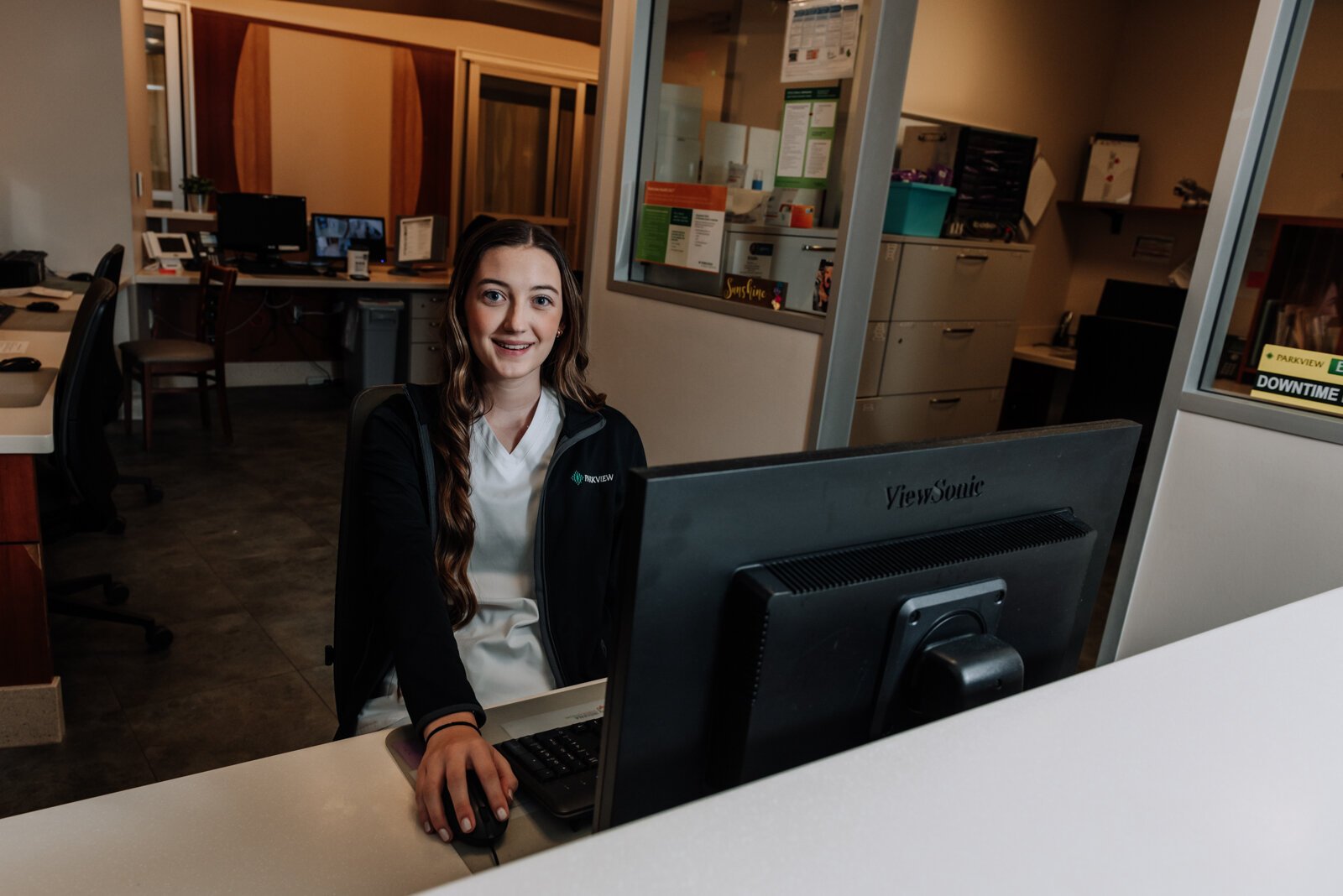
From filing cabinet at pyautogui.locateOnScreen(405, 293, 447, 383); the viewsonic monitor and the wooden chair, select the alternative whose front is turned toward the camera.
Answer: the filing cabinet

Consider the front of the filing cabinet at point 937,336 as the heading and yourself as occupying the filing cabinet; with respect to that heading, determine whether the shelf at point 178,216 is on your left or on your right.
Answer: on your right

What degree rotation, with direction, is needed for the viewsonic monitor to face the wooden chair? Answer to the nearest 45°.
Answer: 0° — it already faces it

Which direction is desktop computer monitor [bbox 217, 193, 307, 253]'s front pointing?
toward the camera

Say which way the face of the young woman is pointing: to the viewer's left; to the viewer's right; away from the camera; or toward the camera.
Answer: toward the camera

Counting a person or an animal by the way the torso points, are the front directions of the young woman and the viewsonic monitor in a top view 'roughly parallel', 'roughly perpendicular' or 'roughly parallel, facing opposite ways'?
roughly parallel, facing opposite ways

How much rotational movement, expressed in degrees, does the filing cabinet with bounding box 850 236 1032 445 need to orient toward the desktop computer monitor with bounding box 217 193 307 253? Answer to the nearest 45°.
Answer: approximately 90° to its right

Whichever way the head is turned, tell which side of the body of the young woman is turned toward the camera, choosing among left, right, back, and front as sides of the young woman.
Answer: front

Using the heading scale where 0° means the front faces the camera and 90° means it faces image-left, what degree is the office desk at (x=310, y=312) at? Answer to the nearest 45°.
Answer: approximately 0°

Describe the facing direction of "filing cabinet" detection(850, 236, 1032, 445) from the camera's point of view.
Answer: facing the viewer

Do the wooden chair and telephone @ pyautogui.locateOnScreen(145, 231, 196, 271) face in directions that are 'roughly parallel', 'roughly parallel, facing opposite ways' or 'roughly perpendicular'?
roughly perpendicular

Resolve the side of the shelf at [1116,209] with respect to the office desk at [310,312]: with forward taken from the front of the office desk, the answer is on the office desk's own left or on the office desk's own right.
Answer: on the office desk's own left

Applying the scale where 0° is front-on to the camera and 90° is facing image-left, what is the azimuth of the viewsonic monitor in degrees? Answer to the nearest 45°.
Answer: approximately 135°

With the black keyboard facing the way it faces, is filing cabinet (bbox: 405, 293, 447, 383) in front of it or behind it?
in front

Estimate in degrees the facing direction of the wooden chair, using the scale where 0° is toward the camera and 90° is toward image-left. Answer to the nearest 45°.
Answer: approximately 90°

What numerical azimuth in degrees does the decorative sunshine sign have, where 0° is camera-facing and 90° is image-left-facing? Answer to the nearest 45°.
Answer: approximately 45°

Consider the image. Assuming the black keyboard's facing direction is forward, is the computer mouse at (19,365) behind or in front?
in front
